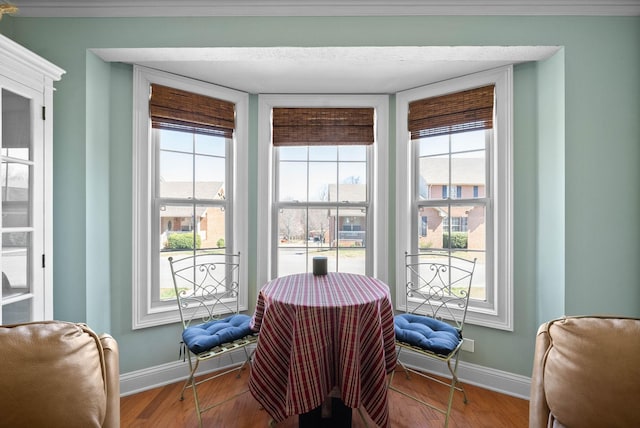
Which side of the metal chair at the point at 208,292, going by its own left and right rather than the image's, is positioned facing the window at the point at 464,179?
front

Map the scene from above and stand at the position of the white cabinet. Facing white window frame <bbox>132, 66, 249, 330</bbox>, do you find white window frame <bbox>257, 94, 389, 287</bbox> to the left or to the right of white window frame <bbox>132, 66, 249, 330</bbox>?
right

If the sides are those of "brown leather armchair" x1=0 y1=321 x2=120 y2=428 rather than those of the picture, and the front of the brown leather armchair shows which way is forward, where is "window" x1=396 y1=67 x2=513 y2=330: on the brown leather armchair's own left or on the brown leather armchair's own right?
on the brown leather armchair's own left

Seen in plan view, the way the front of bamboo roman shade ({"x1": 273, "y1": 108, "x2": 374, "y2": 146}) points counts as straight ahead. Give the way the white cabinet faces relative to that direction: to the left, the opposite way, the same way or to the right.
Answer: to the left

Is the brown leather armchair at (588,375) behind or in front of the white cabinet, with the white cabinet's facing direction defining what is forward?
in front

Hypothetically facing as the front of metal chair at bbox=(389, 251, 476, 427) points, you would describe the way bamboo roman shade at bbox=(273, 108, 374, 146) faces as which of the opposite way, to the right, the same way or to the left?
to the left

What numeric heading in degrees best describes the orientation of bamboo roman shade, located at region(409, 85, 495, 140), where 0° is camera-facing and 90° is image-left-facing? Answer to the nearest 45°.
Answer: approximately 45°

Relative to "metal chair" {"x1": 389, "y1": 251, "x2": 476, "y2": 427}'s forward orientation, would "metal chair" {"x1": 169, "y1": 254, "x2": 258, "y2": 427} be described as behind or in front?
in front

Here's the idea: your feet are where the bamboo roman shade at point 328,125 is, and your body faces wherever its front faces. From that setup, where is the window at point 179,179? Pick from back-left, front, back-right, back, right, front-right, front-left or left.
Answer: right

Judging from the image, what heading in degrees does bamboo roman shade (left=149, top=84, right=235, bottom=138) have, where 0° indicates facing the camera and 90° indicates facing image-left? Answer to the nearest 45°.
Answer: approximately 315°

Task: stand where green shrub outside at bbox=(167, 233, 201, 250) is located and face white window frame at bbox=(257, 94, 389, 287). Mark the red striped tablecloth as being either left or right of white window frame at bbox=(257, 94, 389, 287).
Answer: right

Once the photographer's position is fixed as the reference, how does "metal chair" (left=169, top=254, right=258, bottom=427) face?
facing the viewer and to the right of the viewer

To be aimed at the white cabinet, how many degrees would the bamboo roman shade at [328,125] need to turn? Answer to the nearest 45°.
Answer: approximately 45° to its right
